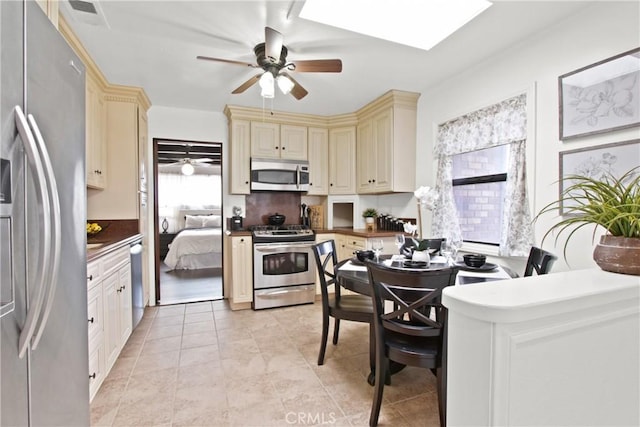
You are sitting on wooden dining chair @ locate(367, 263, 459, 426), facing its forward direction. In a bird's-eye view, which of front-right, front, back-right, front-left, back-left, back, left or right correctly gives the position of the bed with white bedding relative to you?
front-left

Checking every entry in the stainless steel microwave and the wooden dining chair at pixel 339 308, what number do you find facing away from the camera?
0

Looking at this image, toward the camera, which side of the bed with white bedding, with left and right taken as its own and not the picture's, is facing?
front

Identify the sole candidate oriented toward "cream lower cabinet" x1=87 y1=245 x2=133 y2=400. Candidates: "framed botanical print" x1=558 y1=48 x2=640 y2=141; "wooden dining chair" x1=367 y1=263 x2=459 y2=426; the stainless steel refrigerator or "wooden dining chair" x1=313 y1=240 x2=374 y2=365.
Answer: the framed botanical print

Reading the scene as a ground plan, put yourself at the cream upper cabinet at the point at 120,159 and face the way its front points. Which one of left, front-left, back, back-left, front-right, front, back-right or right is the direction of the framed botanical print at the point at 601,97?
front-right

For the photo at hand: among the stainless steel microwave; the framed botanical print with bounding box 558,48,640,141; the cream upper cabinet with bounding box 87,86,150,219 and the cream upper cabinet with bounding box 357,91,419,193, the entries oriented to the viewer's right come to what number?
1

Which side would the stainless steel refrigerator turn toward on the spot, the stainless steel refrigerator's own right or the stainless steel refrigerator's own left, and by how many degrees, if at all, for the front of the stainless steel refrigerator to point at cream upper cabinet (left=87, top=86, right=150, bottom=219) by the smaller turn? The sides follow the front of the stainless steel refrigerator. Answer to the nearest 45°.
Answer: approximately 135° to the stainless steel refrigerator's own left

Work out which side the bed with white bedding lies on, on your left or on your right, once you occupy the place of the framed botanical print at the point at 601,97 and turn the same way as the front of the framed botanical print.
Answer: on your right

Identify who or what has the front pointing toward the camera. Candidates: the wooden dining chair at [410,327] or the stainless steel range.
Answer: the stainless steel range

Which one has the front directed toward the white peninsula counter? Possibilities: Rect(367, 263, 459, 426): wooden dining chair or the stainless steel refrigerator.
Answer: the stainless steel refrigerator

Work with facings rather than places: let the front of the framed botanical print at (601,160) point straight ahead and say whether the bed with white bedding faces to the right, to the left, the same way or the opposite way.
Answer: to the left

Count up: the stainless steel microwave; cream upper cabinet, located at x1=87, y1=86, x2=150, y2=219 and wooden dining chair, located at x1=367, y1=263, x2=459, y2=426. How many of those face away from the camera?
1

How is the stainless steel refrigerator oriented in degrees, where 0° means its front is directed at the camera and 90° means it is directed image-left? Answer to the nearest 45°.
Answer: approximately 315°

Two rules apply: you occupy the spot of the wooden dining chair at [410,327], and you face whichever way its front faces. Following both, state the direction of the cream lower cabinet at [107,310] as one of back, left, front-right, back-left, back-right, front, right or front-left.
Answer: left

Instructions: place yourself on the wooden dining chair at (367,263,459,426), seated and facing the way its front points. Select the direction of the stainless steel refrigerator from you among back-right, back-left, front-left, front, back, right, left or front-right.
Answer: back-left

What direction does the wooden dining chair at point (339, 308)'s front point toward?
to the viewer's right

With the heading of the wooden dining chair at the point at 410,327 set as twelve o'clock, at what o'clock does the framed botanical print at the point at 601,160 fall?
The framed botanical print is roughly at 2 o'clock from the wooden dining chair.

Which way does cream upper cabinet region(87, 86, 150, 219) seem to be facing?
to the viewer's right

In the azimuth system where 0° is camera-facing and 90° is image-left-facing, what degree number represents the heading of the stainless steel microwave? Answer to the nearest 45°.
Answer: approximately 0°

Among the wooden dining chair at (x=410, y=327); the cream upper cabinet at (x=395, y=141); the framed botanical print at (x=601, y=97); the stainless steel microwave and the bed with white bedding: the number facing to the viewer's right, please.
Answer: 0

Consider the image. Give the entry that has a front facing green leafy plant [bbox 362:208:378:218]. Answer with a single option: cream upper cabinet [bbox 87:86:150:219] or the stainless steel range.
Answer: the cream upper cabinet

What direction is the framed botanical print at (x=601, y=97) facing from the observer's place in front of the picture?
facing the viewer and to the left of the viewer
